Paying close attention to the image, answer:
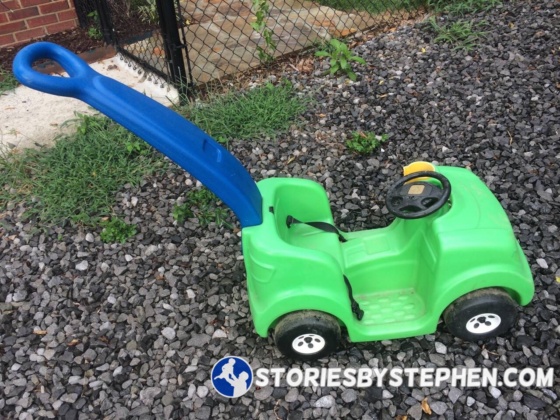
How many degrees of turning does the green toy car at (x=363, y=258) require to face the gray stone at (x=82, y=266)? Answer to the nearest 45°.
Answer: approximately 135° to its left

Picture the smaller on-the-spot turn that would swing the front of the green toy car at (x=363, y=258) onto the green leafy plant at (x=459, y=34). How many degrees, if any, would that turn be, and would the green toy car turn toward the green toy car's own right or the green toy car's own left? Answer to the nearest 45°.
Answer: approximately 45° to the green toy car's own left

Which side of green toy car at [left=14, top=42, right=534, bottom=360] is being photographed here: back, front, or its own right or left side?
right

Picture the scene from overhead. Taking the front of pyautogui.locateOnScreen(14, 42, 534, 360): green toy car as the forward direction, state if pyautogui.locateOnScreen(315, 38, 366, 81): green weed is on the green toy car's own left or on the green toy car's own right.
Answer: on the green toy car's own left

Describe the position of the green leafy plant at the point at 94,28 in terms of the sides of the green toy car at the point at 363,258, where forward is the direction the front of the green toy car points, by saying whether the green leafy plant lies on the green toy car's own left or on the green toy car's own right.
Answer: on the green toy car's own left

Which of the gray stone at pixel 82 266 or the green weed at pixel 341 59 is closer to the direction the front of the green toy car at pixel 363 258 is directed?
the green weed

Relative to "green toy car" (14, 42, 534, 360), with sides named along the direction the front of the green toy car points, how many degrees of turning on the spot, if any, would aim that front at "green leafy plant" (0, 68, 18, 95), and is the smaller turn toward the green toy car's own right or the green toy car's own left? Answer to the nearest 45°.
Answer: approximately 135° to the green toy car's own left

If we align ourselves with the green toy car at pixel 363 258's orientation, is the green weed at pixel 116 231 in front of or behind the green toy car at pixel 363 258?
behind

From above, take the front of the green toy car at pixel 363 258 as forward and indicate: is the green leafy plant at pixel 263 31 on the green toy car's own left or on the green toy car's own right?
on the green toy car's own left
